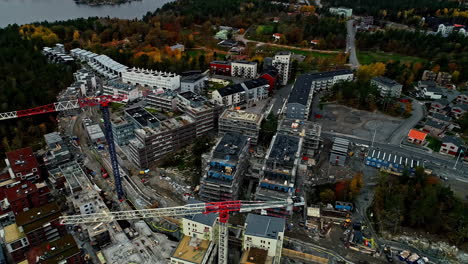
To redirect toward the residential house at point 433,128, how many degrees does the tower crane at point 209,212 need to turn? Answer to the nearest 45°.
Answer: approximately 135° to its right

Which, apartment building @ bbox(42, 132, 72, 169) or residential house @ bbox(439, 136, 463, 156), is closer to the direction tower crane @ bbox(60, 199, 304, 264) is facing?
the apartment building

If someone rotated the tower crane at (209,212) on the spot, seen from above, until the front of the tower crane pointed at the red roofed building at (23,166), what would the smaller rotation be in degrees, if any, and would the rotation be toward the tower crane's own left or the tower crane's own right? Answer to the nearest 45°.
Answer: approximately 45° to the tower crane's own right

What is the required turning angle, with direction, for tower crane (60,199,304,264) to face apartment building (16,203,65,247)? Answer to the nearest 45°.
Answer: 0° — it already faces it

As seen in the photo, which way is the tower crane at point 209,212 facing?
to the viewer's left

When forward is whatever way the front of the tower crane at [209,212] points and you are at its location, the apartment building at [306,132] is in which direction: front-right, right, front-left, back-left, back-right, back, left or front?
back-right

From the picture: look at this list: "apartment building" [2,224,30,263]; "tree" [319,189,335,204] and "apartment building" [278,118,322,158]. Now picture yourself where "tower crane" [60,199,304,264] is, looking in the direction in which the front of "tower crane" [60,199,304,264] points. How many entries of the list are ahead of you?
1

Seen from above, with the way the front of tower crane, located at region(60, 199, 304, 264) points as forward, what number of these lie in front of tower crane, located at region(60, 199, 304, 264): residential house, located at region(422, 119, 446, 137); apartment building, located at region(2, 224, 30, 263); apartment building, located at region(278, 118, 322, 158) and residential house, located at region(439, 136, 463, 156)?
1

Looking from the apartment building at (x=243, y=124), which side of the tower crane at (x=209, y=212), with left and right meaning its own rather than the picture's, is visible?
right

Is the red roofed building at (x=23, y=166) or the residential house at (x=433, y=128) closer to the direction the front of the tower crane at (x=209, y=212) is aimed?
the red roofed building

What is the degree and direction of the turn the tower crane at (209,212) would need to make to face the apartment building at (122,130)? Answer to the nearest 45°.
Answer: approximately 45° to its right

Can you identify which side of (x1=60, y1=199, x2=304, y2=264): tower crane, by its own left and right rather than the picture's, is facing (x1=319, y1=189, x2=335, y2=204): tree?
back

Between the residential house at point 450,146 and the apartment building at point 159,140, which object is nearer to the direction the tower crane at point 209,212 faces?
the apartment building
